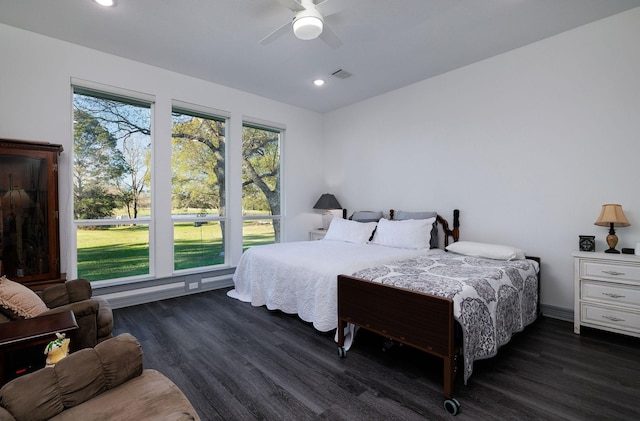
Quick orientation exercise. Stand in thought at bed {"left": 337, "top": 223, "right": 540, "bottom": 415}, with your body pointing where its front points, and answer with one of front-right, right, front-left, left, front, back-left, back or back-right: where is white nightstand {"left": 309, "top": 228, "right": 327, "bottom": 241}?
right

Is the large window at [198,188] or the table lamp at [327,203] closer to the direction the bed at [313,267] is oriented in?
the large window

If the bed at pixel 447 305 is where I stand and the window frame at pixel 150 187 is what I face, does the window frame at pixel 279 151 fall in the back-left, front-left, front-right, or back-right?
front-right

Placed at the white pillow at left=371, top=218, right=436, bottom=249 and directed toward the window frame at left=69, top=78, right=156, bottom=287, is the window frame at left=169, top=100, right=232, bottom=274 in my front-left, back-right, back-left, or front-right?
front-right

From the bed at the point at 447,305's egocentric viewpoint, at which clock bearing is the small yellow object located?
The small yellow object is roughly at 12 o'clock from the bed.

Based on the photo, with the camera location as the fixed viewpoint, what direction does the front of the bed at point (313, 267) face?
facing the viewer and to the left of the viewer

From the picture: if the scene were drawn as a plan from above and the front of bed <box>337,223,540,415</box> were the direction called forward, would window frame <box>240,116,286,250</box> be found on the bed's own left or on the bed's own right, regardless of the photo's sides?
on the bed's own right

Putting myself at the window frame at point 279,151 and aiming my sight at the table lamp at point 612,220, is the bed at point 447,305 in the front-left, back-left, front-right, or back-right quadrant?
front-right

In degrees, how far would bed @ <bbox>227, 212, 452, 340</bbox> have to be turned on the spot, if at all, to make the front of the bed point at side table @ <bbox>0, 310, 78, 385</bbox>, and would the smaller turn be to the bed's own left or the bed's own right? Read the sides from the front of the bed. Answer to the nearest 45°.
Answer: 0° — it already faces it

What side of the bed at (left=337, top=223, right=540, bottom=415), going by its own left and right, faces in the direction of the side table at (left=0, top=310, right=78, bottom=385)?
front

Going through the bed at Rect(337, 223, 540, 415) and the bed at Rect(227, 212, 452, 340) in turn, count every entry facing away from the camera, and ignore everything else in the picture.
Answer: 0

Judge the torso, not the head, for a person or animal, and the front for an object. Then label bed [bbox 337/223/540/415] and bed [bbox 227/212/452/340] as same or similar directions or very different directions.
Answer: same or similar directions

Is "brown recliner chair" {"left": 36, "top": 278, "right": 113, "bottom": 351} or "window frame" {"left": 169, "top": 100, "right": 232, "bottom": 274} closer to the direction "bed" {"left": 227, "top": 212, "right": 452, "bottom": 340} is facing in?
the brown recliner chair

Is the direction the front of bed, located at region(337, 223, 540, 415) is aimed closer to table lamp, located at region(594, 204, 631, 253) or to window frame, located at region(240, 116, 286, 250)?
the window frame
